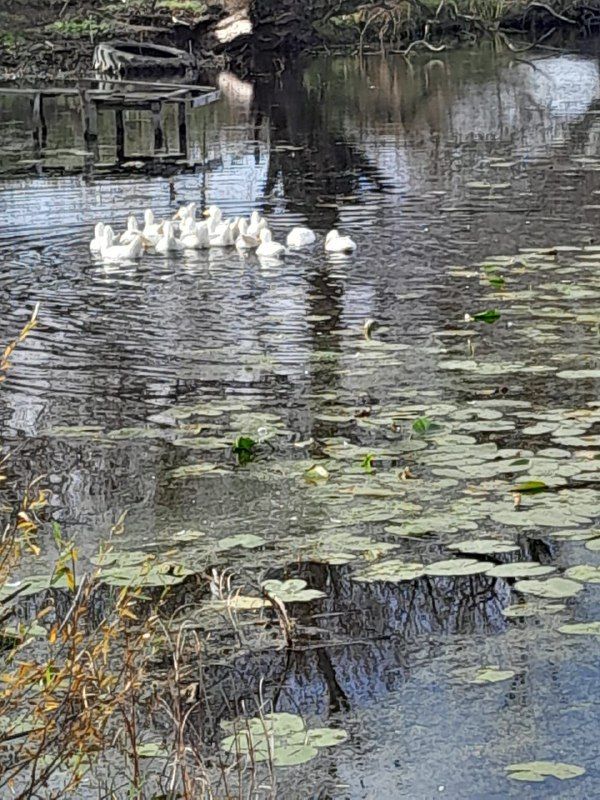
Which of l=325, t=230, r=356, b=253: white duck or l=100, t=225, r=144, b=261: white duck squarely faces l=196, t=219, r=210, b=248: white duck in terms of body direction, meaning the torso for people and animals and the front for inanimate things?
l=325, t=230, r=356, b=253: white duck

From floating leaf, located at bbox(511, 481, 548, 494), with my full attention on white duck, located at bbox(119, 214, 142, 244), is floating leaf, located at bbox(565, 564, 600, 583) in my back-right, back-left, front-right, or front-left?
back-left

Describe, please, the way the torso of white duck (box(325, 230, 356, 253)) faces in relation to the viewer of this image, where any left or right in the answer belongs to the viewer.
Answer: facing to the left of the viewer

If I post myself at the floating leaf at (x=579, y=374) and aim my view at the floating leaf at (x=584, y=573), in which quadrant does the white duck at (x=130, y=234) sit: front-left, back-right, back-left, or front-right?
back-right
